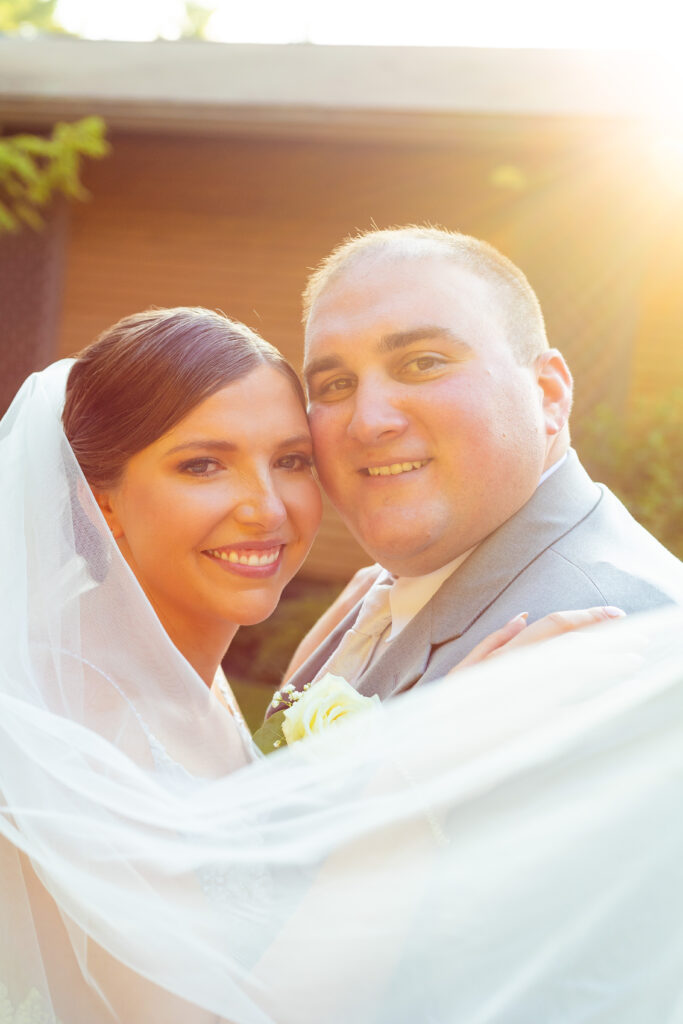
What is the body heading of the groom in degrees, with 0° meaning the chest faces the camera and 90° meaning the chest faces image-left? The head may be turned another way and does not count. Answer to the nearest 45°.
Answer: approximately 45°

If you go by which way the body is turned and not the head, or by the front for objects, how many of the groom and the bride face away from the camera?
0

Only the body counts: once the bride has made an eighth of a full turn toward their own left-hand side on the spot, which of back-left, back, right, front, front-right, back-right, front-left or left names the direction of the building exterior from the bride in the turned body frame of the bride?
left

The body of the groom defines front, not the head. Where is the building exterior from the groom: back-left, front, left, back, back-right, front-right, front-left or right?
back-right

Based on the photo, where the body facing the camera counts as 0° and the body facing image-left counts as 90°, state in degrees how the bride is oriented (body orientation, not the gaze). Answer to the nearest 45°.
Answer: approximately 315°
